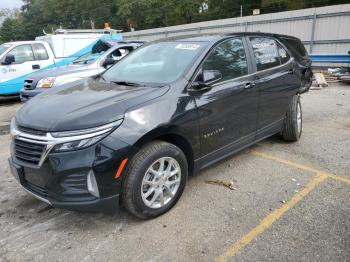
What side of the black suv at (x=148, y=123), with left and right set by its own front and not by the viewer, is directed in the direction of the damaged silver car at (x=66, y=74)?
right

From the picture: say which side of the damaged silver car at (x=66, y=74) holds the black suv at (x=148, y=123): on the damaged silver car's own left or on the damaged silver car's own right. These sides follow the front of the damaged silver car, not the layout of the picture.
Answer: on the damaged silver car's own left

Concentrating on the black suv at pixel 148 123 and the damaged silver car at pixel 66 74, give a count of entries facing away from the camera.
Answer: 0

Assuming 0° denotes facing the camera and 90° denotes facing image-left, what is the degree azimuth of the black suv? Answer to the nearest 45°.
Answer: approximately 45°

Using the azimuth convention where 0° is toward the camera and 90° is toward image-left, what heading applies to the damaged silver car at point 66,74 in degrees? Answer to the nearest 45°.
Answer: approximately 45°

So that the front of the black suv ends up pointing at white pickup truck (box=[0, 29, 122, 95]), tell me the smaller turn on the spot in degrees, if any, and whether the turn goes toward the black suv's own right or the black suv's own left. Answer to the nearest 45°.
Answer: approximately 90° to the black suv's own right
